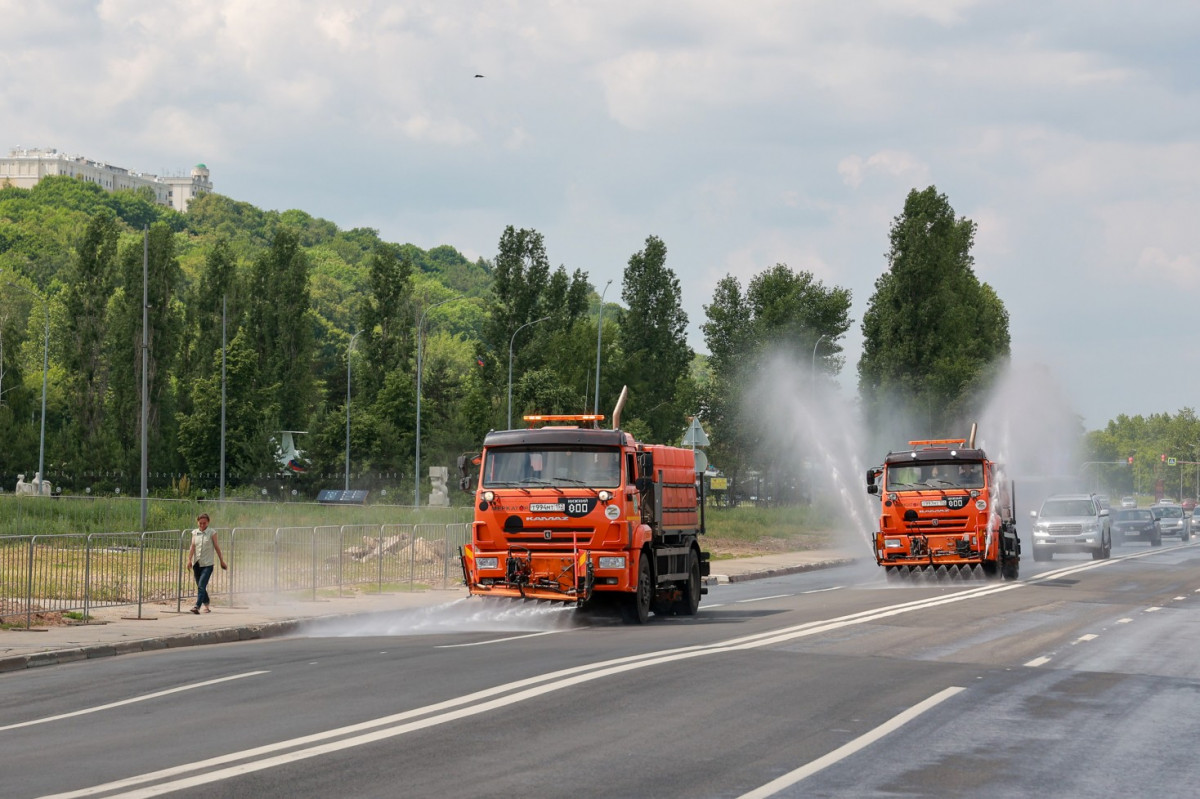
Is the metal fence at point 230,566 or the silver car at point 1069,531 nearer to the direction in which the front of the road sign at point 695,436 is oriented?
the silver car

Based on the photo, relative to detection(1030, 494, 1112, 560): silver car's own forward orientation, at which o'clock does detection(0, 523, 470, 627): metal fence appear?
The metal fence is roughly at 1 o'clock from the silver car.

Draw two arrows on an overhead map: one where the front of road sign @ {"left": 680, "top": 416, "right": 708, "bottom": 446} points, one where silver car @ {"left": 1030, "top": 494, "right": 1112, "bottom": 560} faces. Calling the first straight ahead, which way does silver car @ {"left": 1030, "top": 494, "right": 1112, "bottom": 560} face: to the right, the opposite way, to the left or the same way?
the opposite way

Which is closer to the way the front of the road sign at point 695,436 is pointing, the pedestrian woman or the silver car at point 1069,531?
the silver car

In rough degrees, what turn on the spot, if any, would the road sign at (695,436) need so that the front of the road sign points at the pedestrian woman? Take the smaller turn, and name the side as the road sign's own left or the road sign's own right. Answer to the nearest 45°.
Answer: approximately 135° to the road sign's own left

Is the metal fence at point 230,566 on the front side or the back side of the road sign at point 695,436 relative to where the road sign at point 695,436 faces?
on the back side

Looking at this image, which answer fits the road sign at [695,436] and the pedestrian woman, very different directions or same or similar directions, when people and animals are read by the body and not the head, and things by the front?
very different directions

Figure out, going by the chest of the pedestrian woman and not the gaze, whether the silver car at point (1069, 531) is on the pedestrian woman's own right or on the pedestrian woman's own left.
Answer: on the pedestrian woman's own left

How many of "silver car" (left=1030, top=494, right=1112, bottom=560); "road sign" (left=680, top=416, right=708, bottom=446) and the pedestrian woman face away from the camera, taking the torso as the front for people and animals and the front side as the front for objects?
1

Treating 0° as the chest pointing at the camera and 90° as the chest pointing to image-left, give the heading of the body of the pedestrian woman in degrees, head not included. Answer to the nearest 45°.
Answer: approximately 0°

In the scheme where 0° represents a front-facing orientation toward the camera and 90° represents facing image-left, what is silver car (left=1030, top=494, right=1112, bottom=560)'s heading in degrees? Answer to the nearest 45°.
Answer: approximately 0°

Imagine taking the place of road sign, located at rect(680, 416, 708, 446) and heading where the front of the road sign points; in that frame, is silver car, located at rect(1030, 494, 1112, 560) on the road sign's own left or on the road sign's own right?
on the road sign's own right

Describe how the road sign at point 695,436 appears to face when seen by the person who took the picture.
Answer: facing away from the viewer

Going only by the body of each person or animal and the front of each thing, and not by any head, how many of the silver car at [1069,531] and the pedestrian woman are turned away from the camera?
0

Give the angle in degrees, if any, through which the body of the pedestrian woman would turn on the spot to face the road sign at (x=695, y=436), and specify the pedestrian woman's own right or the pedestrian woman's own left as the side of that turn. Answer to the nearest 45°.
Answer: approximately 135° to the pedestrian woman's own left
